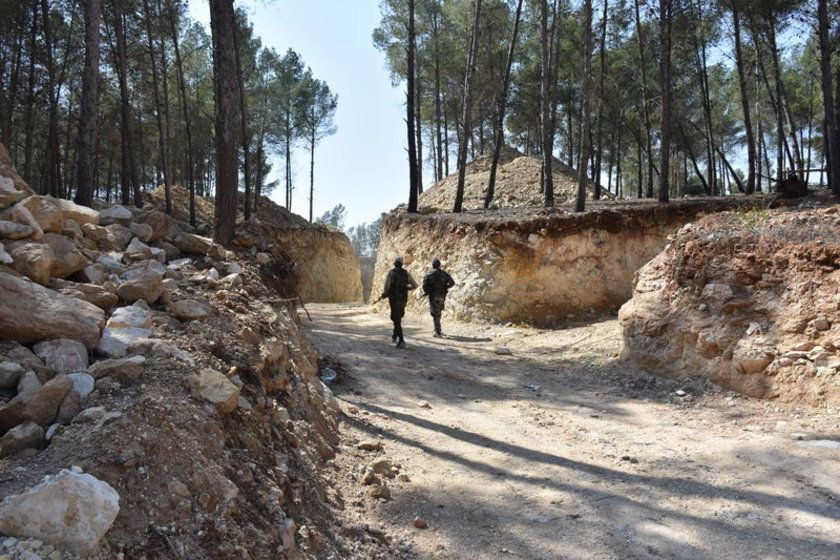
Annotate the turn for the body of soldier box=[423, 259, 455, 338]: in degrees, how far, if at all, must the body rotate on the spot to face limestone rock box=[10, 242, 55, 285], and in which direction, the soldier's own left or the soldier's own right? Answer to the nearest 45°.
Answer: approximately 180°

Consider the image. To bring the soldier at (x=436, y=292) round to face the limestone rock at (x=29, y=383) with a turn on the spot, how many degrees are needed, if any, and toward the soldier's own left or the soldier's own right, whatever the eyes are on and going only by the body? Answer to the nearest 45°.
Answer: approximately 180°

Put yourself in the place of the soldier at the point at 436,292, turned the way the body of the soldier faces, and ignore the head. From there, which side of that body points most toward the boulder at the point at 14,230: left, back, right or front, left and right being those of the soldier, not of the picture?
back

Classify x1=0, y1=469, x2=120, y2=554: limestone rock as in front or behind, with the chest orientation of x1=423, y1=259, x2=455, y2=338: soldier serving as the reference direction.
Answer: behind

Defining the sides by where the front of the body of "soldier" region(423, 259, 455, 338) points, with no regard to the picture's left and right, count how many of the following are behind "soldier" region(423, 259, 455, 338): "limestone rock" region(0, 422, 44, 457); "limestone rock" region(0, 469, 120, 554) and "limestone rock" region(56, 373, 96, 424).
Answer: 3

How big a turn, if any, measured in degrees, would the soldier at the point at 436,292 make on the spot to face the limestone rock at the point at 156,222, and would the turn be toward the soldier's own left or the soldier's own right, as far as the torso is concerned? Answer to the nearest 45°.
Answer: approximately 135° to the soldier's own left

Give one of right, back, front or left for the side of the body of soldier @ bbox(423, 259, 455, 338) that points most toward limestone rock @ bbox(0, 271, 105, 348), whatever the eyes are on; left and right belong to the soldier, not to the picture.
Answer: back

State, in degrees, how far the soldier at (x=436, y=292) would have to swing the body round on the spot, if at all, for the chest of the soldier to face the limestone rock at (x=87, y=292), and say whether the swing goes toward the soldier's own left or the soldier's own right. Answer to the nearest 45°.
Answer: approximately 180°

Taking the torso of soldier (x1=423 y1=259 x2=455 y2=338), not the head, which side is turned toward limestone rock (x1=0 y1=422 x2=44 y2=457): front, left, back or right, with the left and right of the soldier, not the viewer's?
back

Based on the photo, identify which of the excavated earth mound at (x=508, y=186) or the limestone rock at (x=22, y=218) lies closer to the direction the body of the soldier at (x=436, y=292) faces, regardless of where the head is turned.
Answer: the excavated earth mound

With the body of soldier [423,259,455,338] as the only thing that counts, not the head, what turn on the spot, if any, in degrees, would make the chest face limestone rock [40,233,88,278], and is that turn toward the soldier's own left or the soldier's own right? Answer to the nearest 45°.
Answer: approximately 180°

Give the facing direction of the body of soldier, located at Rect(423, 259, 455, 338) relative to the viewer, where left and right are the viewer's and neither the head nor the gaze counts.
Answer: facing away from the viewer

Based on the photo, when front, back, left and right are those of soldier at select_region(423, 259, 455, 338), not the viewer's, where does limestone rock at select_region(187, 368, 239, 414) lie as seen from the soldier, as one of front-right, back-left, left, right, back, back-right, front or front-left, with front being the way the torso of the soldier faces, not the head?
back
